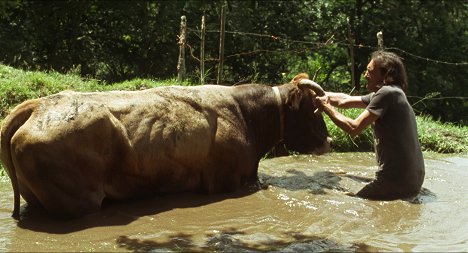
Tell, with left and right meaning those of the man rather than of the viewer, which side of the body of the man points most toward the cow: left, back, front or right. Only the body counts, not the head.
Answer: front

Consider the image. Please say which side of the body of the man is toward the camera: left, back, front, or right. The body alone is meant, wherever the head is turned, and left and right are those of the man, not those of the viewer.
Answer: left
